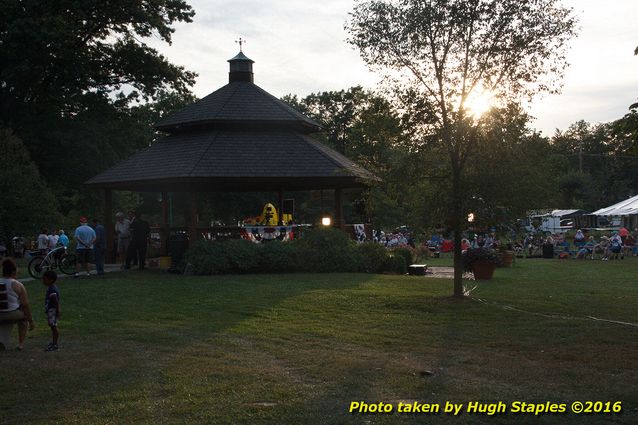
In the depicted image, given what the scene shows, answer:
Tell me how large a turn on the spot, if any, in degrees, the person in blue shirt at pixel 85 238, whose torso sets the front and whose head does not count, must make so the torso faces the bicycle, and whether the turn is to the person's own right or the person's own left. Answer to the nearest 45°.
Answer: approximately 45° to the person's own left

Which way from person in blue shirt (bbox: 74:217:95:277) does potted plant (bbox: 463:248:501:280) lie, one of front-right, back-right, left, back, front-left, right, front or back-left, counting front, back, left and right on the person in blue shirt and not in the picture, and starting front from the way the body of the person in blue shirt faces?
right

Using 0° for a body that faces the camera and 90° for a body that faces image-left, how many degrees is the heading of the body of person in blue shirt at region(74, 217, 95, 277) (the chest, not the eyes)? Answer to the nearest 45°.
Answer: approximately 180°

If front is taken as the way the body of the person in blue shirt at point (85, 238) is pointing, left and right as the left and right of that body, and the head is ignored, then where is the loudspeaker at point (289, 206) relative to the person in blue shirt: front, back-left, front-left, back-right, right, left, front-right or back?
front-right

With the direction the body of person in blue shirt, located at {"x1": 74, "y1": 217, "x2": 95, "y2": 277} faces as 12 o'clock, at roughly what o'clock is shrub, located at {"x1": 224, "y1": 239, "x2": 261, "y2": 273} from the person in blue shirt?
The shrub is roughly at 3 o'clock from the person in blue shirt.

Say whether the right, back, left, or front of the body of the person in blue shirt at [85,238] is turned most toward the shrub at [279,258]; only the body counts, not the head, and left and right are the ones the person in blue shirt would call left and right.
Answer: right

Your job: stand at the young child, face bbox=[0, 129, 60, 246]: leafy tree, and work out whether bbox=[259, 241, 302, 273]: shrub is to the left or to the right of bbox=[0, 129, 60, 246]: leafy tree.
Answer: right

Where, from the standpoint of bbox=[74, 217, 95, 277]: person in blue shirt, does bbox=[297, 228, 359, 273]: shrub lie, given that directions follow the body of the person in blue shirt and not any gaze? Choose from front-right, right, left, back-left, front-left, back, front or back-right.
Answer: right

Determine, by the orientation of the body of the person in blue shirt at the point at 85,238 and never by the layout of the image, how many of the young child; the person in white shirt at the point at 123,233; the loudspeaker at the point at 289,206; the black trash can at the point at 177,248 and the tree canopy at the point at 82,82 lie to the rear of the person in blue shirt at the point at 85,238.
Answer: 1

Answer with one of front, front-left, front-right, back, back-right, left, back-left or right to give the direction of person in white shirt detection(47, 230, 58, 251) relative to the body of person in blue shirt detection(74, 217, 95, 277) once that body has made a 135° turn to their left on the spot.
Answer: back-right

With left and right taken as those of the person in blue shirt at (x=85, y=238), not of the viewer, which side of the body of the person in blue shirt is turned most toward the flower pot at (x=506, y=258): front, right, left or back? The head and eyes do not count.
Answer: right
